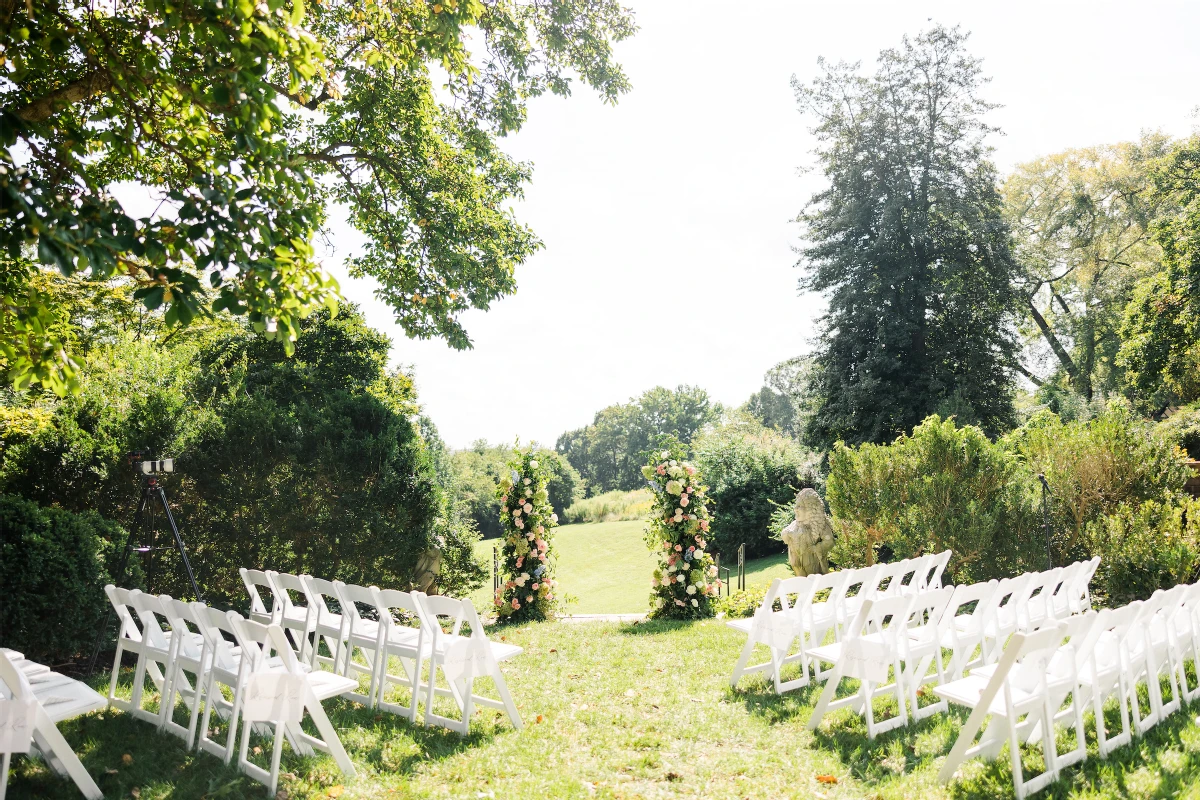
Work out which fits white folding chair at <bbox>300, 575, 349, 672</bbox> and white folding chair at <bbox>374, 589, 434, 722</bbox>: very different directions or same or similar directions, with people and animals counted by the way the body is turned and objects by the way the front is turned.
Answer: same or similar directions

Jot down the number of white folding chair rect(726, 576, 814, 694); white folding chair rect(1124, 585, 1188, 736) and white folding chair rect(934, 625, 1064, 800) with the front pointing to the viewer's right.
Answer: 0

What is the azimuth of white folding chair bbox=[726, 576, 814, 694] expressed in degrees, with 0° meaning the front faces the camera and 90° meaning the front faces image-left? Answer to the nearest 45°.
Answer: approximately 135°

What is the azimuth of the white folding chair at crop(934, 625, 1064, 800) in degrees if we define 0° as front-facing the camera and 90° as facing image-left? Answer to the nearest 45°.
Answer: approximately 135°

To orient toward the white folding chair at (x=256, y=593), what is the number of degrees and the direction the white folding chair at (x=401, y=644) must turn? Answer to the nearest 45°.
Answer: approximately 90° to its left

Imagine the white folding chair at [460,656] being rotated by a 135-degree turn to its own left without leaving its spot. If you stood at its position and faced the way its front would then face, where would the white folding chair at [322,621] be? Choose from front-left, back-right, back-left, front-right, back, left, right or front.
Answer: front-right

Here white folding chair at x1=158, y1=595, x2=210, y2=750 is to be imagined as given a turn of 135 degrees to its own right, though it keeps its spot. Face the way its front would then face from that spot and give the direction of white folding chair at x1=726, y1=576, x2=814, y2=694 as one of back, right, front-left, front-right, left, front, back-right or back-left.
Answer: left

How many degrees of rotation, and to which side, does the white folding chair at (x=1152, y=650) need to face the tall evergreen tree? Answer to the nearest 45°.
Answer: approximately 45° to its right

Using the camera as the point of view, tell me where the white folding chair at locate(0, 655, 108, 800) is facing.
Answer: facing away from the viewer and to the right of the viewer

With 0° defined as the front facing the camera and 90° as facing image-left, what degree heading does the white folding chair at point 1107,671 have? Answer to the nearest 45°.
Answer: approximately 135°

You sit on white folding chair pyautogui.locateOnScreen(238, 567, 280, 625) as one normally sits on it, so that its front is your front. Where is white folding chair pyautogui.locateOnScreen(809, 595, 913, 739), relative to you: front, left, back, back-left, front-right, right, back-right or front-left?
right

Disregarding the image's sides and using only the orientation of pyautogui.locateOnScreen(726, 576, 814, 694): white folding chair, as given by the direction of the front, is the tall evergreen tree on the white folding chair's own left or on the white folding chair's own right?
on the white folding chair's own right

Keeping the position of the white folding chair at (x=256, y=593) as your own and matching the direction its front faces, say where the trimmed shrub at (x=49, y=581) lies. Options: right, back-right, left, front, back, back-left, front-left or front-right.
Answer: left

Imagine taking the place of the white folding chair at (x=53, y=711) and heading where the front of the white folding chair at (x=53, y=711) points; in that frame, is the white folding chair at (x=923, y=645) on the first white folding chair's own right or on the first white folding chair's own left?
on the first white folding chair's own right

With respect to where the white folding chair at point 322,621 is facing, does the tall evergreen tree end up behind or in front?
in front

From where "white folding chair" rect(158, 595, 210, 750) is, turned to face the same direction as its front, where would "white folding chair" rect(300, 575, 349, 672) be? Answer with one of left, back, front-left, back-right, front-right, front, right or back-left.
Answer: front
